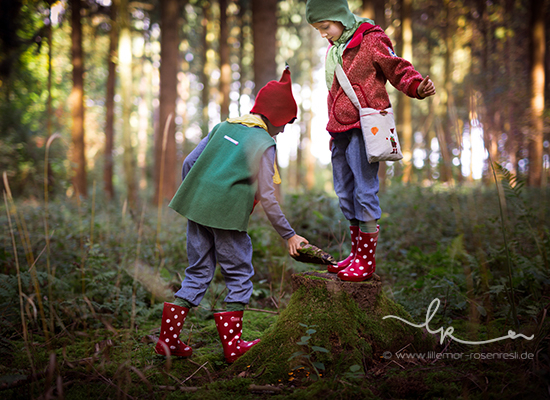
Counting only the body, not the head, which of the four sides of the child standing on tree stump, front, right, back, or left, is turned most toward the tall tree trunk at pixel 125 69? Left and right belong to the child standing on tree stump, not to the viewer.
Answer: right

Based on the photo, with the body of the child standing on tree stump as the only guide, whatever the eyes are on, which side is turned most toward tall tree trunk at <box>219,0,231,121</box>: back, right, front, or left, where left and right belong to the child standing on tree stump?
right

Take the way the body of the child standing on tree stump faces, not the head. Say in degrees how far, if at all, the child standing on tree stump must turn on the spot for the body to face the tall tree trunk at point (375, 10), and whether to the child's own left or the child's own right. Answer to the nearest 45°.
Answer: approximately 135° to the child's own right

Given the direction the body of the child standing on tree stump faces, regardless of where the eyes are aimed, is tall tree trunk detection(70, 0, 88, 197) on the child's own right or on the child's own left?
on the child's own right

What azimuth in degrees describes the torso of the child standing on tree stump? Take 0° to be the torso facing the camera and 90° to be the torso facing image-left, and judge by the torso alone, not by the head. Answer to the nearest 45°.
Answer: approximately 45°

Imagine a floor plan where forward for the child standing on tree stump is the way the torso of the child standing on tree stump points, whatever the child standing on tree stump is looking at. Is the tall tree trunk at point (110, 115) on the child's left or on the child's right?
on the child's right

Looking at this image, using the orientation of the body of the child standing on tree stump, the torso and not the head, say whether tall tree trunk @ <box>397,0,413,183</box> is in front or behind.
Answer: behind

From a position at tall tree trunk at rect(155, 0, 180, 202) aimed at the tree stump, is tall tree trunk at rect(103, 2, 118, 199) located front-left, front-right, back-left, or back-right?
back-right

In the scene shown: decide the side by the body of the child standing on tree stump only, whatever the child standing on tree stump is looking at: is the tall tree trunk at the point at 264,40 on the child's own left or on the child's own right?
on the child's own right
